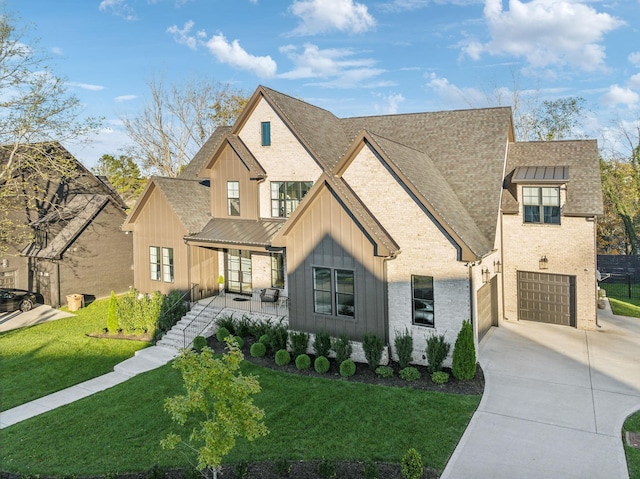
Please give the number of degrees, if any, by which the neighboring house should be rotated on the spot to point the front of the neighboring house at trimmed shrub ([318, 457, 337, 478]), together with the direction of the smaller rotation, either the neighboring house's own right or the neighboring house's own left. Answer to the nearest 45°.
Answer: approximately 45° to the neighboring house's own left

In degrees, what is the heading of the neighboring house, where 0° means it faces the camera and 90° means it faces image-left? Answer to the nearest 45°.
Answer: approximately 45°

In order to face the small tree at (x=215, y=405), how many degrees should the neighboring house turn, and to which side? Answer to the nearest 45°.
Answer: approximately 45° to its left

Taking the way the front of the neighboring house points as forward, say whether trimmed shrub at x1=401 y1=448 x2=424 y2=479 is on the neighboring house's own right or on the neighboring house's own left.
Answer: on the neighboring house's own left

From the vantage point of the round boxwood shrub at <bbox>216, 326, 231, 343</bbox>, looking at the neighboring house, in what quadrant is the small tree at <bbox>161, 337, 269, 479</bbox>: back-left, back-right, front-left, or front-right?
back-left

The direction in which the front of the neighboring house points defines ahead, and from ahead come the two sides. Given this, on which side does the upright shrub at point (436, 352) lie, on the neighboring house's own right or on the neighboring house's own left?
on the neighboring house's own left

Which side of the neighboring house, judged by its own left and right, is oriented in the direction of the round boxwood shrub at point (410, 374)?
left

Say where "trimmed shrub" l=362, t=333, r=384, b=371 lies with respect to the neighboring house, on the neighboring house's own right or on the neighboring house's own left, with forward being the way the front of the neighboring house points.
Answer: on the neighboring house's own left
